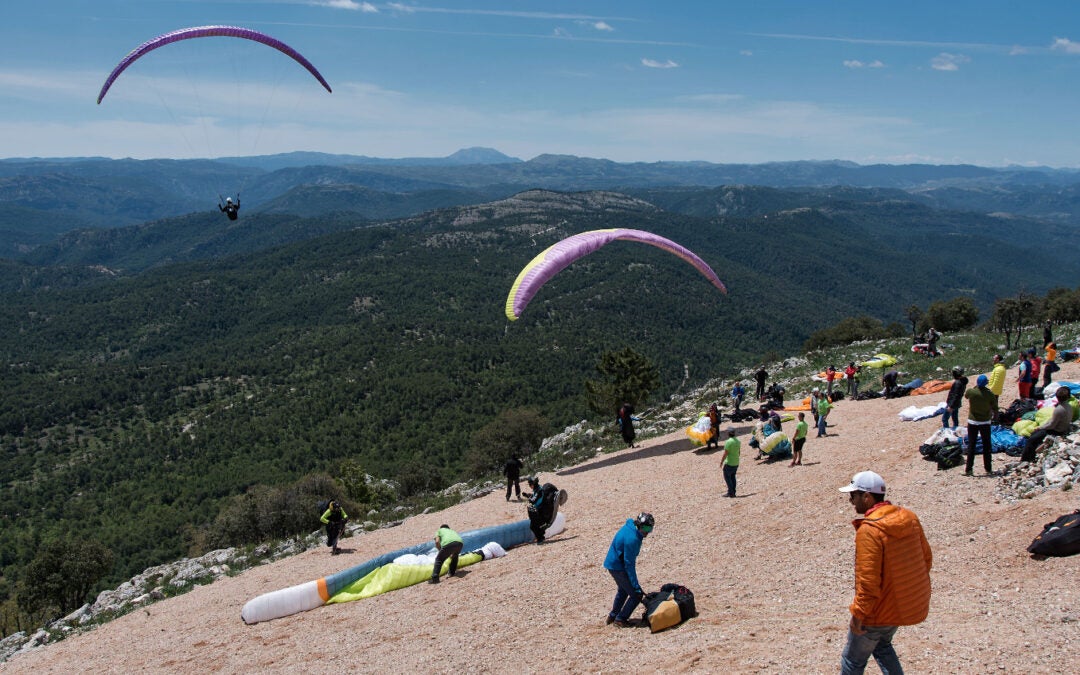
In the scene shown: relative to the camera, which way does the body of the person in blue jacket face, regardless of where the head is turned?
to the viewer's right

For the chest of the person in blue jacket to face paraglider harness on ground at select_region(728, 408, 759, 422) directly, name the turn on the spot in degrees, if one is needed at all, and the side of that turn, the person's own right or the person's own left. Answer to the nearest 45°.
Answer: approximately 90° to the person's own left

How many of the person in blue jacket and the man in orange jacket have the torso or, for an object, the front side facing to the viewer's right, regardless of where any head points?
1

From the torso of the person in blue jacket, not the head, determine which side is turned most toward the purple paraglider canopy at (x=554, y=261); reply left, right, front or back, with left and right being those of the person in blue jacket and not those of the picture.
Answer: left

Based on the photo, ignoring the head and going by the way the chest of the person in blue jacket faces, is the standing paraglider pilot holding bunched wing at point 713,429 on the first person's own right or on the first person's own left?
on the first person's own left

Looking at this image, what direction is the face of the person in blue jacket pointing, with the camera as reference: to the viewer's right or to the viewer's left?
to the viewer's right

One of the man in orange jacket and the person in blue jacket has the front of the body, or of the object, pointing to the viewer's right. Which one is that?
the person in blue jacket
